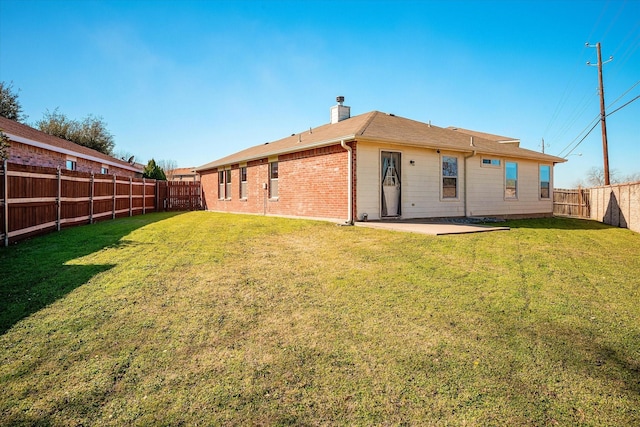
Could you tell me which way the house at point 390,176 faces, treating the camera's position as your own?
facing away from the viewer and to the left of the viewer

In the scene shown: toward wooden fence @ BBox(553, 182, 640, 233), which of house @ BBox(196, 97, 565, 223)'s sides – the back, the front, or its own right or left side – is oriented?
right

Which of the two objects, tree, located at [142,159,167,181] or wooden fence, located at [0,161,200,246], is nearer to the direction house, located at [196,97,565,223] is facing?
the tree

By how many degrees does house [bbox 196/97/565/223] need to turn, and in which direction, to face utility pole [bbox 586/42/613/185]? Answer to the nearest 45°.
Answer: approximately 90° to its right

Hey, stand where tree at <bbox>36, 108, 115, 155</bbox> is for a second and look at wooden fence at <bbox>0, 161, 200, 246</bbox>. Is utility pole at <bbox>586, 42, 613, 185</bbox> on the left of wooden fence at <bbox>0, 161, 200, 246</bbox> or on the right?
left

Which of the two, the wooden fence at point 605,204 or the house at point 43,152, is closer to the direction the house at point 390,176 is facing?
the house

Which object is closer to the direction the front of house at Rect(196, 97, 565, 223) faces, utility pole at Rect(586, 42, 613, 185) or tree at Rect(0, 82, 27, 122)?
the tree

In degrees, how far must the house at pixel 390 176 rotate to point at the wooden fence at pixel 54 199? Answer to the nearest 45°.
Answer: approximately 90° to its left
